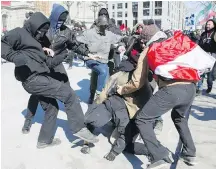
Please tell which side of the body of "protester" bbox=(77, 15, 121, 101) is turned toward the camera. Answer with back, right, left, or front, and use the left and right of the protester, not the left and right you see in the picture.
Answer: front

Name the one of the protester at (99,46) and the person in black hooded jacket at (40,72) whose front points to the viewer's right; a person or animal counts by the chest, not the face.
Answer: the person in black hooded jacket

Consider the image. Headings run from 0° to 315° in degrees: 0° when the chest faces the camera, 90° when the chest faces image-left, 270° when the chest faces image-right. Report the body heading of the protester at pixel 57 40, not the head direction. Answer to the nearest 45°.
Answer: approximately 315°

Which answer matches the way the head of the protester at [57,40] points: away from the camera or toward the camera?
toward the camera

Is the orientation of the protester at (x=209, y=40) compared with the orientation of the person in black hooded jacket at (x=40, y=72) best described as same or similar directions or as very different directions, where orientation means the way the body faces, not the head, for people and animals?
very different directions

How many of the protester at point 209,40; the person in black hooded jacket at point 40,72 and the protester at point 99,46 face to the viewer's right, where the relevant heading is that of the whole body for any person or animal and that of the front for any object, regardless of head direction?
1

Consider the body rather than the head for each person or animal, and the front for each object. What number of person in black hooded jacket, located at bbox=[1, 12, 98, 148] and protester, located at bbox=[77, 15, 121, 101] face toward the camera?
1

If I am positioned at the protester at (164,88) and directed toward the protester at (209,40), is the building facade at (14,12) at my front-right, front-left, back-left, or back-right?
front-left

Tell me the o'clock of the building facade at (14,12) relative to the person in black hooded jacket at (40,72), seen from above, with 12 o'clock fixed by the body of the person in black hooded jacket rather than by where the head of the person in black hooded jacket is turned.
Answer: The building facade is roughly at 9 o'clock from the person in black hooded jacket.

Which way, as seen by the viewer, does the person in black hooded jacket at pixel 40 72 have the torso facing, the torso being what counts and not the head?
to the viewer's right

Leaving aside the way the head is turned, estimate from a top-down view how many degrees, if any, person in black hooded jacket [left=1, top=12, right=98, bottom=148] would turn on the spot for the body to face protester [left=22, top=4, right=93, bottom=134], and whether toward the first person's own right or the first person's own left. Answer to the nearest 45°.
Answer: approximately 90° to the first person's own left

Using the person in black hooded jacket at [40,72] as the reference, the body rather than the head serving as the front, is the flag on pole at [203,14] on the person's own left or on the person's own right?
on the person's own left
